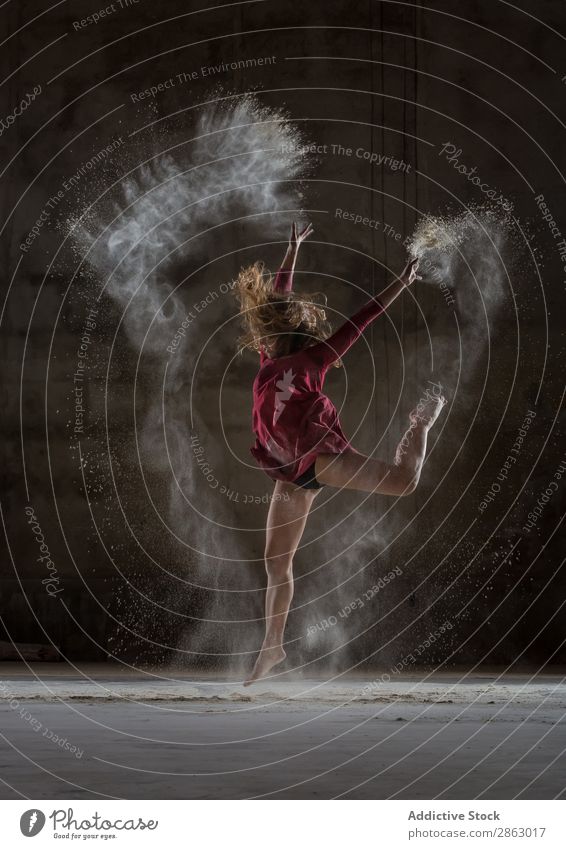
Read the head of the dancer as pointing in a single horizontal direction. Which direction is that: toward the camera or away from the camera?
away from the camera

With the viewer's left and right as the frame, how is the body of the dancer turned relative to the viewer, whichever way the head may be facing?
facing away from the viewer and to the left of the viewer
